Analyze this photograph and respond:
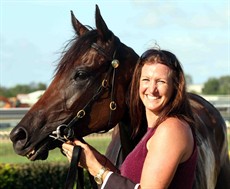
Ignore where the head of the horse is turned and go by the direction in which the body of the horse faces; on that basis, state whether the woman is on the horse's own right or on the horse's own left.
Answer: on the horse's own left

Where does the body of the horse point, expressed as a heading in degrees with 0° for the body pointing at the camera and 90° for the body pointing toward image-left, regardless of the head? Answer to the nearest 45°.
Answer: approximately 45°
